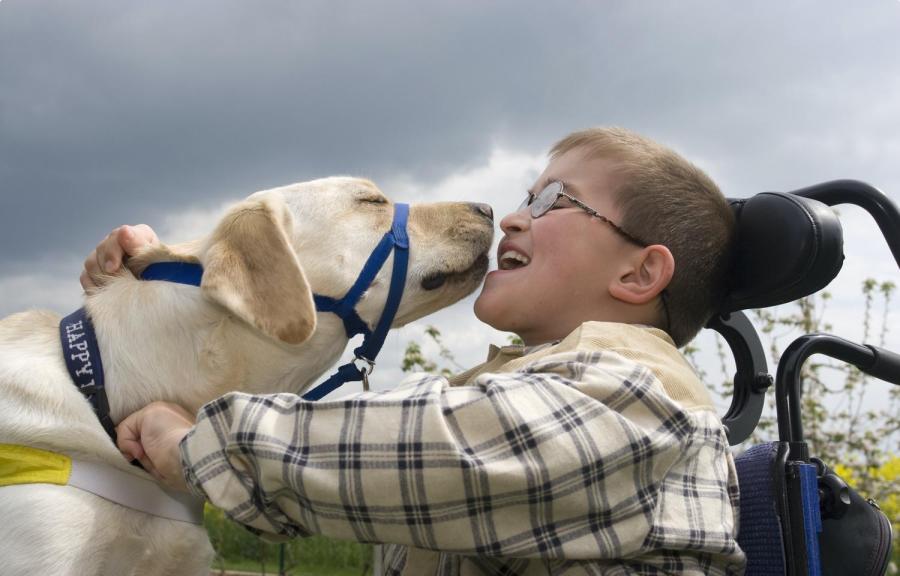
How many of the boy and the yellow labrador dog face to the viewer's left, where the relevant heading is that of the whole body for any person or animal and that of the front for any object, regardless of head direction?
1

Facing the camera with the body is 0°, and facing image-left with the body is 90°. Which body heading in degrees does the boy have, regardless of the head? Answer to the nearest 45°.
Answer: approximately 90°

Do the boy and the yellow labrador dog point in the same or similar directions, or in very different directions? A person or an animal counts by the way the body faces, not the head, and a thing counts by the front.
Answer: very different directions

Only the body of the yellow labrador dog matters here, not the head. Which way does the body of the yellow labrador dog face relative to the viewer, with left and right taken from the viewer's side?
facing to the right of the viewer

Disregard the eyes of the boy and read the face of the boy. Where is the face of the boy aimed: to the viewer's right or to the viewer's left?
to the viewer's left

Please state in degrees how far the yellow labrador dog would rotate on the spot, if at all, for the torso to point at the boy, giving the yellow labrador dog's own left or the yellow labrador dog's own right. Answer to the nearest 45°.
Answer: approximately 45° to the yellow labrador dog's own right

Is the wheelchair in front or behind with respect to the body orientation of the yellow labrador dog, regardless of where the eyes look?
in front

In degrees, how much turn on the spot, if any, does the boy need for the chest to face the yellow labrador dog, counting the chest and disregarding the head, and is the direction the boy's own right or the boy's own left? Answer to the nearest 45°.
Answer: approximately 45° to the boy's own right
